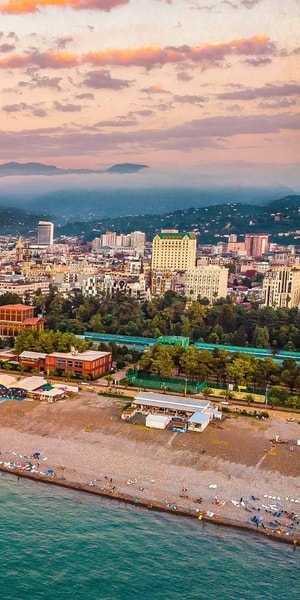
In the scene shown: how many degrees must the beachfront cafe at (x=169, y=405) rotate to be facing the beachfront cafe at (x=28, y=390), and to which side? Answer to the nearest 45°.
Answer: approximately 90° to its right

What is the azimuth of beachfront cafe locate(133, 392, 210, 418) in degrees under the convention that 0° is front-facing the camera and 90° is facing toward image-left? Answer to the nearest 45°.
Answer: approximately 0°

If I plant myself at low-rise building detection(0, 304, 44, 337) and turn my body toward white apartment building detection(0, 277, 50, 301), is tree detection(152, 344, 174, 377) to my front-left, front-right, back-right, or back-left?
back-right

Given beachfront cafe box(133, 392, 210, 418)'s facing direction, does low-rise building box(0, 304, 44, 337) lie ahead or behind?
behind

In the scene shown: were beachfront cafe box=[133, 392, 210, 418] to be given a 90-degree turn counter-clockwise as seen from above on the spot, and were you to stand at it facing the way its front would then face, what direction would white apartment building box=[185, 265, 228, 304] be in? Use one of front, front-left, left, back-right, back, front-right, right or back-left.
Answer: left

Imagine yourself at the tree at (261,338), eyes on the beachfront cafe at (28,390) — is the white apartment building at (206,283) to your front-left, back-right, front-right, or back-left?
back-right

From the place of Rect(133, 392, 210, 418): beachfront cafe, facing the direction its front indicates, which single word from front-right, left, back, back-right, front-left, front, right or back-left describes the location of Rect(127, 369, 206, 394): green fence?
back

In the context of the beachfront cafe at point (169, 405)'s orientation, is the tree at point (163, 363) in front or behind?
behind

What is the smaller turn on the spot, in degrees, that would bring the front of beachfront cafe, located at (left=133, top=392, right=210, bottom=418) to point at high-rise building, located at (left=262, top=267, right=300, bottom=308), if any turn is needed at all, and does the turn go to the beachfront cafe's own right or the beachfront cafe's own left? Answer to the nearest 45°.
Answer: approximately 180°

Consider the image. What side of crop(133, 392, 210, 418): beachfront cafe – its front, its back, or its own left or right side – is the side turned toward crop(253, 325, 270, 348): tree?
back

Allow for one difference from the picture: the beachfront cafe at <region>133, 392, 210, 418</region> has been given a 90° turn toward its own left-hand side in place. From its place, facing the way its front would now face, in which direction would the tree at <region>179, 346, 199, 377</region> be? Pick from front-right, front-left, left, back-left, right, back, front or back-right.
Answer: left

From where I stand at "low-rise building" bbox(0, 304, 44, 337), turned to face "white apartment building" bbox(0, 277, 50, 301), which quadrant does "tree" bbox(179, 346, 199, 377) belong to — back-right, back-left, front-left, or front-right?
back-right
